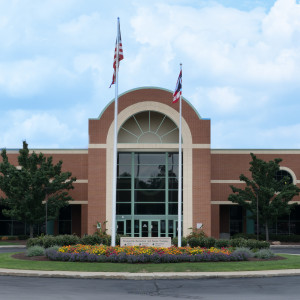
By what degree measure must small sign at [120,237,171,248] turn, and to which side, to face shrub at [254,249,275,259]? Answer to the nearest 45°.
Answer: approximately 90° to its left

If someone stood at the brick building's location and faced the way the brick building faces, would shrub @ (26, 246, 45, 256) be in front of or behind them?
in front

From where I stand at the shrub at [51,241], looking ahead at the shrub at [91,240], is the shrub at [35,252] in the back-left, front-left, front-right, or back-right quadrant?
back-right

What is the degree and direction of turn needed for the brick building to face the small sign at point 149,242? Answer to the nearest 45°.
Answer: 0° — it already faces it

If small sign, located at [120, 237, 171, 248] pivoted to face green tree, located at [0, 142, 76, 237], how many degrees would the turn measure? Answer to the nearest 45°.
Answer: approximately 135° to its right

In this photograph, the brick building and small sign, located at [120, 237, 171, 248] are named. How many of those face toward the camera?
2

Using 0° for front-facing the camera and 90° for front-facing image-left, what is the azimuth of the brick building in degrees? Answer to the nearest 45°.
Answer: approximately 0°

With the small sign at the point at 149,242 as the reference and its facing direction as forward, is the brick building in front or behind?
behind

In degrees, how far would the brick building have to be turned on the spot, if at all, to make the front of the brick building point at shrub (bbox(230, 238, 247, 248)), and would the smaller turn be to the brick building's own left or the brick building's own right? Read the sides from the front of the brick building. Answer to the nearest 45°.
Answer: approximately 45° to the brick building's own left

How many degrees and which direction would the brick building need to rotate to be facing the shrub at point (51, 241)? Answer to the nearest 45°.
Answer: approximately 45° to its right

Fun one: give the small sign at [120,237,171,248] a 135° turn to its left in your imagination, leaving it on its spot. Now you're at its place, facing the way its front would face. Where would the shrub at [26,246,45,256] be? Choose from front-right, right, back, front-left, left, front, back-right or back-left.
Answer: back-left

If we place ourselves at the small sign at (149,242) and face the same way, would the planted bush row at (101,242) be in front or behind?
behind

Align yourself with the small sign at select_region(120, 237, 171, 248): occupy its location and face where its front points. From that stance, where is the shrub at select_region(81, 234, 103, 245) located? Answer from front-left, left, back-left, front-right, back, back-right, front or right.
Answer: back-right

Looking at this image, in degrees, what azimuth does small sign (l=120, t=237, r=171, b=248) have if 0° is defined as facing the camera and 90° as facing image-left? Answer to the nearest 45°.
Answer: approximately 0°
